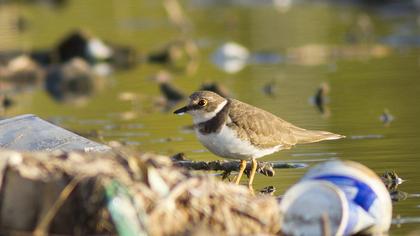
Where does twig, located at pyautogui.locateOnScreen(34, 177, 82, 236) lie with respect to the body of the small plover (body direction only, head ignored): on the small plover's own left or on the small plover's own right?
on the small plover's own left

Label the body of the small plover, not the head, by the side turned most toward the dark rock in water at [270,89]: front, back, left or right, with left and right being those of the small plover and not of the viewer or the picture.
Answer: right

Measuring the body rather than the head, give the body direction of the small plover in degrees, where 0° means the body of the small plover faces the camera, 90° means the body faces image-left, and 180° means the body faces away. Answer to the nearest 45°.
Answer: approximately 90°

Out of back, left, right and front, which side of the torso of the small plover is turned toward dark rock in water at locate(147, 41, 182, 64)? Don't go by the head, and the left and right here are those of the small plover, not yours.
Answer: right

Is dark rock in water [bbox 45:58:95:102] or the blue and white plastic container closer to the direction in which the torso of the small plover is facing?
the dark rock in water

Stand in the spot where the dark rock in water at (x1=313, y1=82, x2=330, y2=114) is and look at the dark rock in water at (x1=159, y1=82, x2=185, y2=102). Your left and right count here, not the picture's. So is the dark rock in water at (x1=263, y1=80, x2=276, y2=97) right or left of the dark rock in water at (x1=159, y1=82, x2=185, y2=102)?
right
